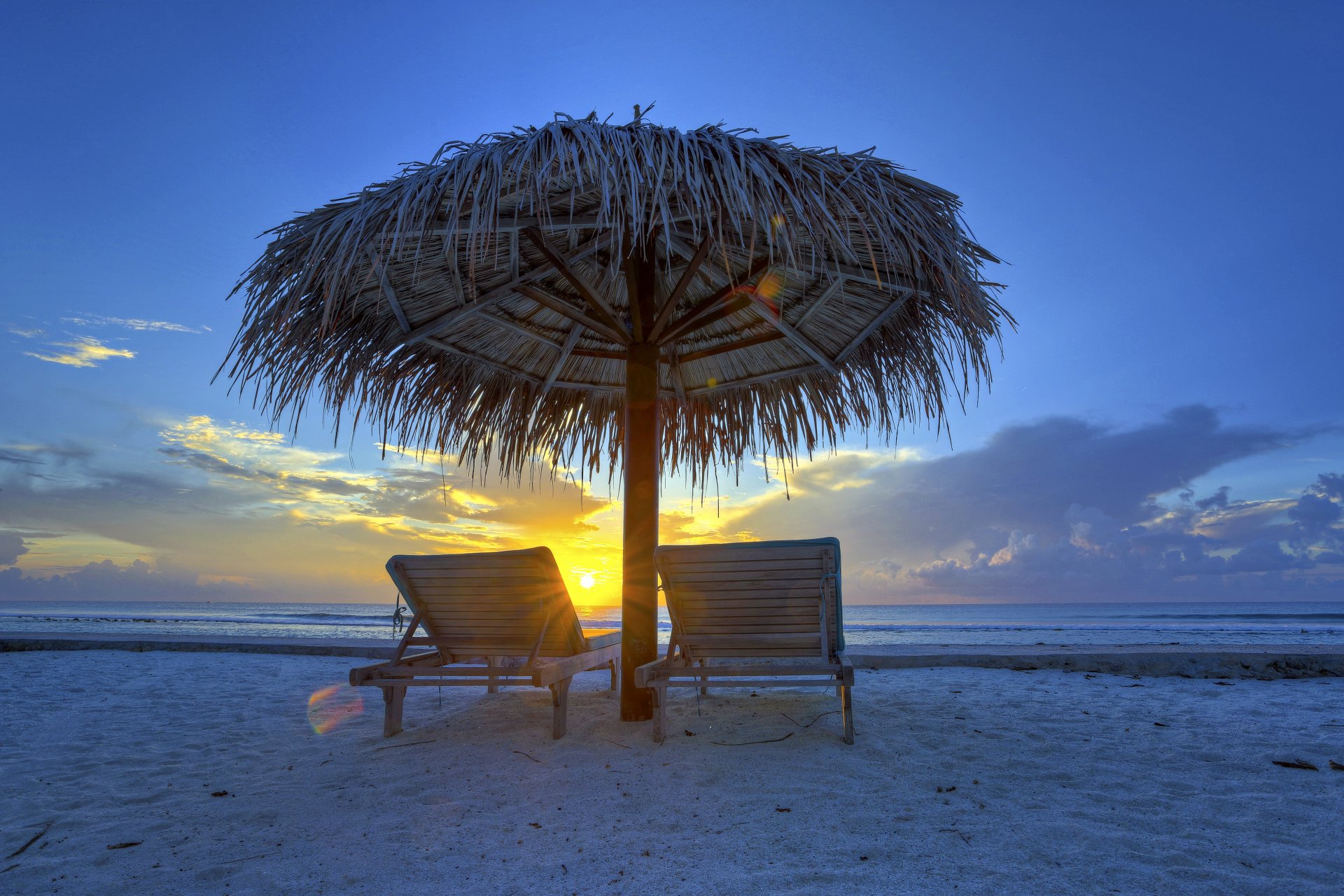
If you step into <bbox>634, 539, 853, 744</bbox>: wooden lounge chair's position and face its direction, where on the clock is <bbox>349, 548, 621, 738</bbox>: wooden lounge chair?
<bbox>349, 548, 621, 738</bbox>: wooden lounge chair is roughly at 9 o'clock from <bbox>634, 539, 853, 744</bbox>: wooden lounge chair.

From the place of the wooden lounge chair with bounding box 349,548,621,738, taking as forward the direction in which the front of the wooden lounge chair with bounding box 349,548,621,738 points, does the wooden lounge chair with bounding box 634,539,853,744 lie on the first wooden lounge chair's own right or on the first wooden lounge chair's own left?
on the first wooden lounge chair's own right

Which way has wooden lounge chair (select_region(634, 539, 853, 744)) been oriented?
away from the camera

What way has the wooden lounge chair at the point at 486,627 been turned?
away from the camera

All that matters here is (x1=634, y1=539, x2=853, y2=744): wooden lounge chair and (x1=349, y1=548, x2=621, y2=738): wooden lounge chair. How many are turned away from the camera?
2
